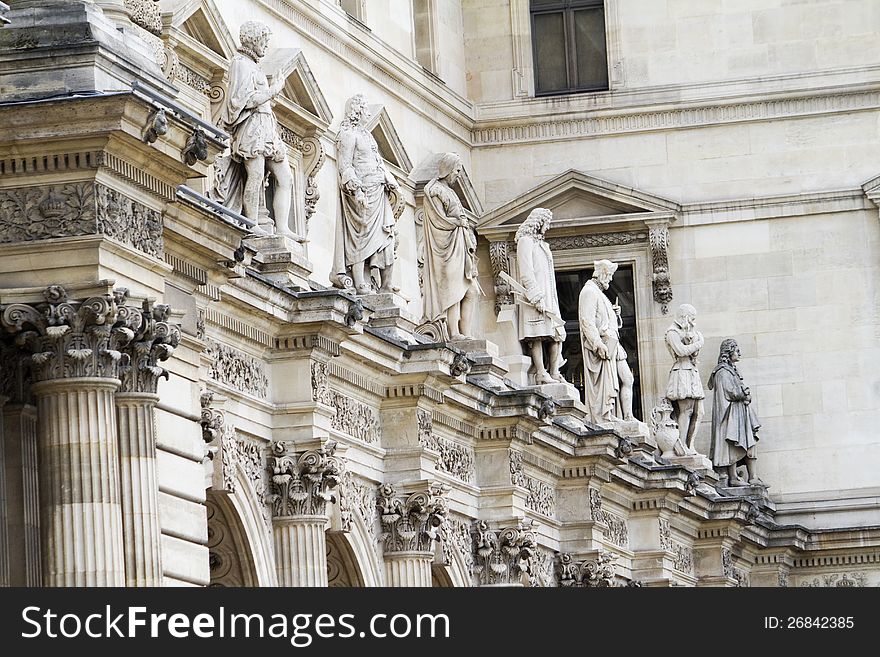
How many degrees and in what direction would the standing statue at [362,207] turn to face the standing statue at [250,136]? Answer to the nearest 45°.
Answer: approximately 90° to its right

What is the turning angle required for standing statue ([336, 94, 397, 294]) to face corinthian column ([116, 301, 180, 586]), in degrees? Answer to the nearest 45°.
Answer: approximately 45° to its right

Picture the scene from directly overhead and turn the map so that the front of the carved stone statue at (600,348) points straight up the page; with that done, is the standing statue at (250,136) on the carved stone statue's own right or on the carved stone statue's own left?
on the carved stone statue's own right

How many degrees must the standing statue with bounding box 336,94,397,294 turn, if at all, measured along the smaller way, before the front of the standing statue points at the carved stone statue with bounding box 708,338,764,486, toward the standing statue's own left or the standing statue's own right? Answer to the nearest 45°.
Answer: approximately 135° to the standing statue's own left

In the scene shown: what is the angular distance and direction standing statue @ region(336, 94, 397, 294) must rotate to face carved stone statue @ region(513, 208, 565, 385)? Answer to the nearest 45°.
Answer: approximately 135° to its left

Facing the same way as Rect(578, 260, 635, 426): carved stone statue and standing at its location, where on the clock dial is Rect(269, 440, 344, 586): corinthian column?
The corinthian column is roughly at 2 o'clock from the carved stone statue.

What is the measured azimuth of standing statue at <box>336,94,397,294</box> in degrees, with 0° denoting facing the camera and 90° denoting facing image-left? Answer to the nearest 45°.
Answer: approximately 315°

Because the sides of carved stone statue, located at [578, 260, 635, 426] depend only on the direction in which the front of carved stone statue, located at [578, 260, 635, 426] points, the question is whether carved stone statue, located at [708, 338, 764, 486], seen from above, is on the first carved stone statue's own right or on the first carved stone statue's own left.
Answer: on the first carved stone statue's own left

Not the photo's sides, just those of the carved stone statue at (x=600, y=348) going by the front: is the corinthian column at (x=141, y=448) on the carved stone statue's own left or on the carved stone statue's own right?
on the carved stone statue's own right

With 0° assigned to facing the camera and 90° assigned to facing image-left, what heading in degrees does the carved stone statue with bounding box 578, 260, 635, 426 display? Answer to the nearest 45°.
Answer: approximately 315°

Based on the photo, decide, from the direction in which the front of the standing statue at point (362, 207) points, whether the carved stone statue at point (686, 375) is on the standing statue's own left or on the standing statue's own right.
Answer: on the standing statue's own left

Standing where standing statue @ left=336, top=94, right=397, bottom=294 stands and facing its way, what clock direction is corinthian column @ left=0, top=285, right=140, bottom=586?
The corinthian column is roughly at 2 o'clock from the standing statue.

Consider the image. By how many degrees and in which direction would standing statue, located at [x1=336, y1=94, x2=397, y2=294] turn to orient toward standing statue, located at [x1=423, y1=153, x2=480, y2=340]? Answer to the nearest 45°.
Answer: approximately 135° to its left

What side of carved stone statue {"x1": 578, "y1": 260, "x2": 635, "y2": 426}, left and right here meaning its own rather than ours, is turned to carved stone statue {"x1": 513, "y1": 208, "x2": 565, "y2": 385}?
right
